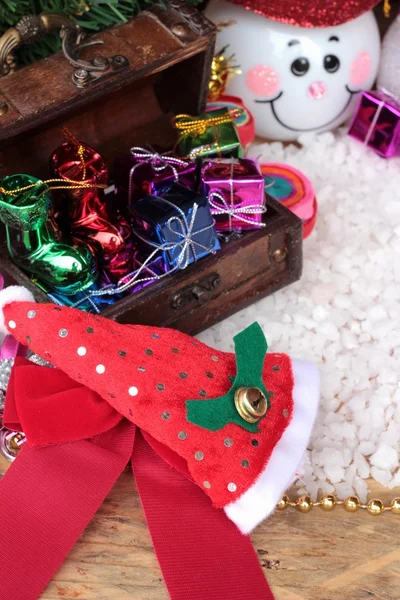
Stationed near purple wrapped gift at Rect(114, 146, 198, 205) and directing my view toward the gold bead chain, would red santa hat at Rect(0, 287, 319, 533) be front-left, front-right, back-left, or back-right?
front-right

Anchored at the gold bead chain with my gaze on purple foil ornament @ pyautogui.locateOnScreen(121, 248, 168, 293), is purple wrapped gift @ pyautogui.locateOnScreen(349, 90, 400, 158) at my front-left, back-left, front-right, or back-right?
front-right

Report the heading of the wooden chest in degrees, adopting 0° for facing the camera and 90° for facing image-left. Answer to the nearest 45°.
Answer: approximately 315°
